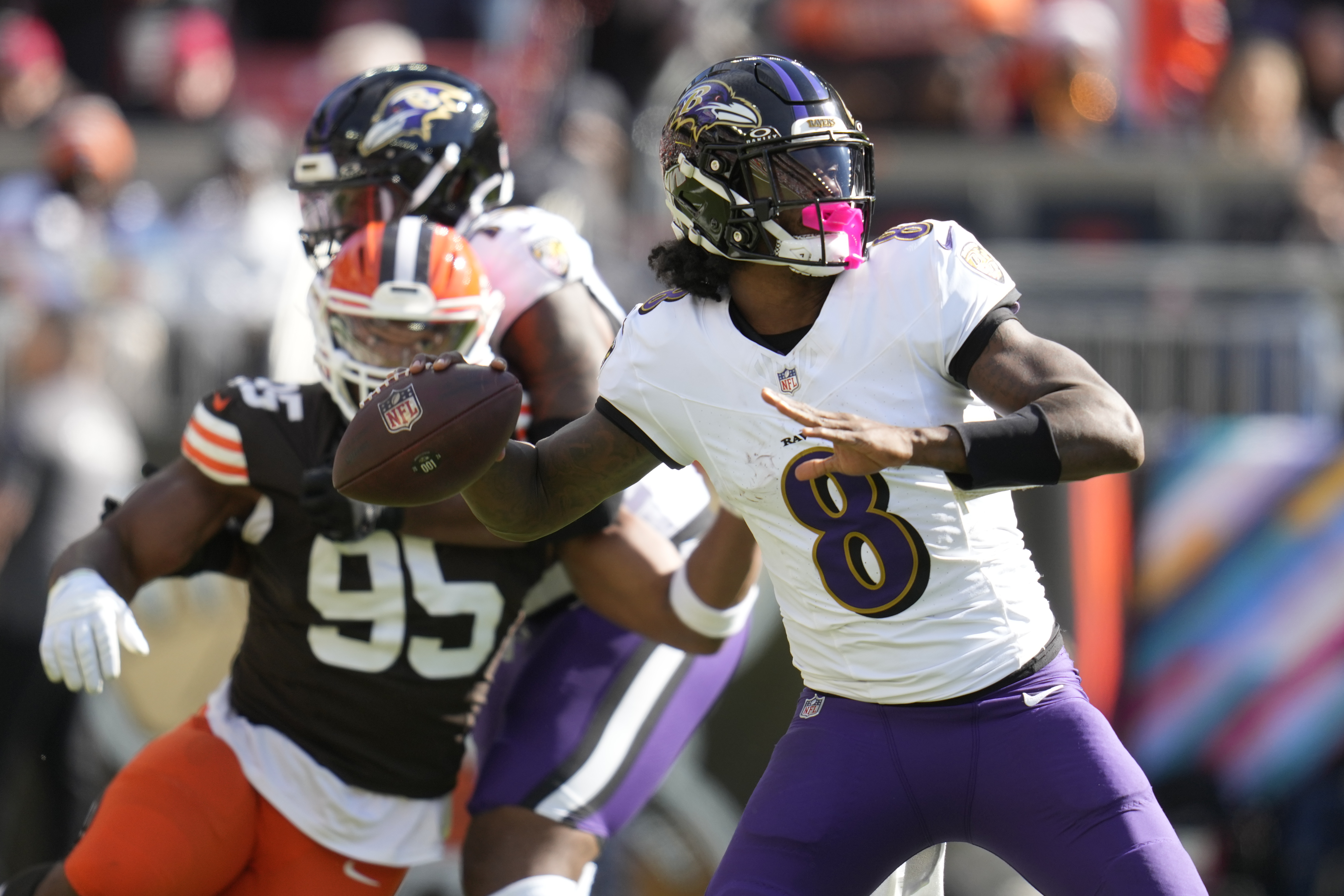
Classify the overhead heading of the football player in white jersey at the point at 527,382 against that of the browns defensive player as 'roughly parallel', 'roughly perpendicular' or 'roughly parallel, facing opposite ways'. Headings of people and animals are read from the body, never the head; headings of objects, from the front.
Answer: roughly perpendicular

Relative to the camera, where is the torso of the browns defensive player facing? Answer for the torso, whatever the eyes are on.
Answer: toward the camera

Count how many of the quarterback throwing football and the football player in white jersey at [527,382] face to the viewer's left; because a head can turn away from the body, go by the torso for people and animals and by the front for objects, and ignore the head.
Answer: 1

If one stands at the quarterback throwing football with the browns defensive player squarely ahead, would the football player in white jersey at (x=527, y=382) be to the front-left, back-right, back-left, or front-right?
front-right

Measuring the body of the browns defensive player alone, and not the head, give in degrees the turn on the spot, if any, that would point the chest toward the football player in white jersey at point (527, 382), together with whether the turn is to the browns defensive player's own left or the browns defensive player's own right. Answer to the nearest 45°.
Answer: approximately 135° to the browns defensive player's own left

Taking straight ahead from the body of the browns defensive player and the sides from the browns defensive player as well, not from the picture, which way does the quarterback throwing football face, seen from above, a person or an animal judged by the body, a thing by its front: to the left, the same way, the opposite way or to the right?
the same way

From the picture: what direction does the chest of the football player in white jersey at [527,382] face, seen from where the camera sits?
to the viewer's left

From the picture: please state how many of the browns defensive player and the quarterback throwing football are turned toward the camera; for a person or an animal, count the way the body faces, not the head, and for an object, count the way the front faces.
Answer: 2

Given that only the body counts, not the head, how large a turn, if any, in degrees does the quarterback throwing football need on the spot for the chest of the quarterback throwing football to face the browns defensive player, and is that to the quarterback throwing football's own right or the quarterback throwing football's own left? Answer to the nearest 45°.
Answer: approximately 90° to the quarterback throwing football's own right

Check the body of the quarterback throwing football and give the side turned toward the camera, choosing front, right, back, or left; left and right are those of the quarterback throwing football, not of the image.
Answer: front
